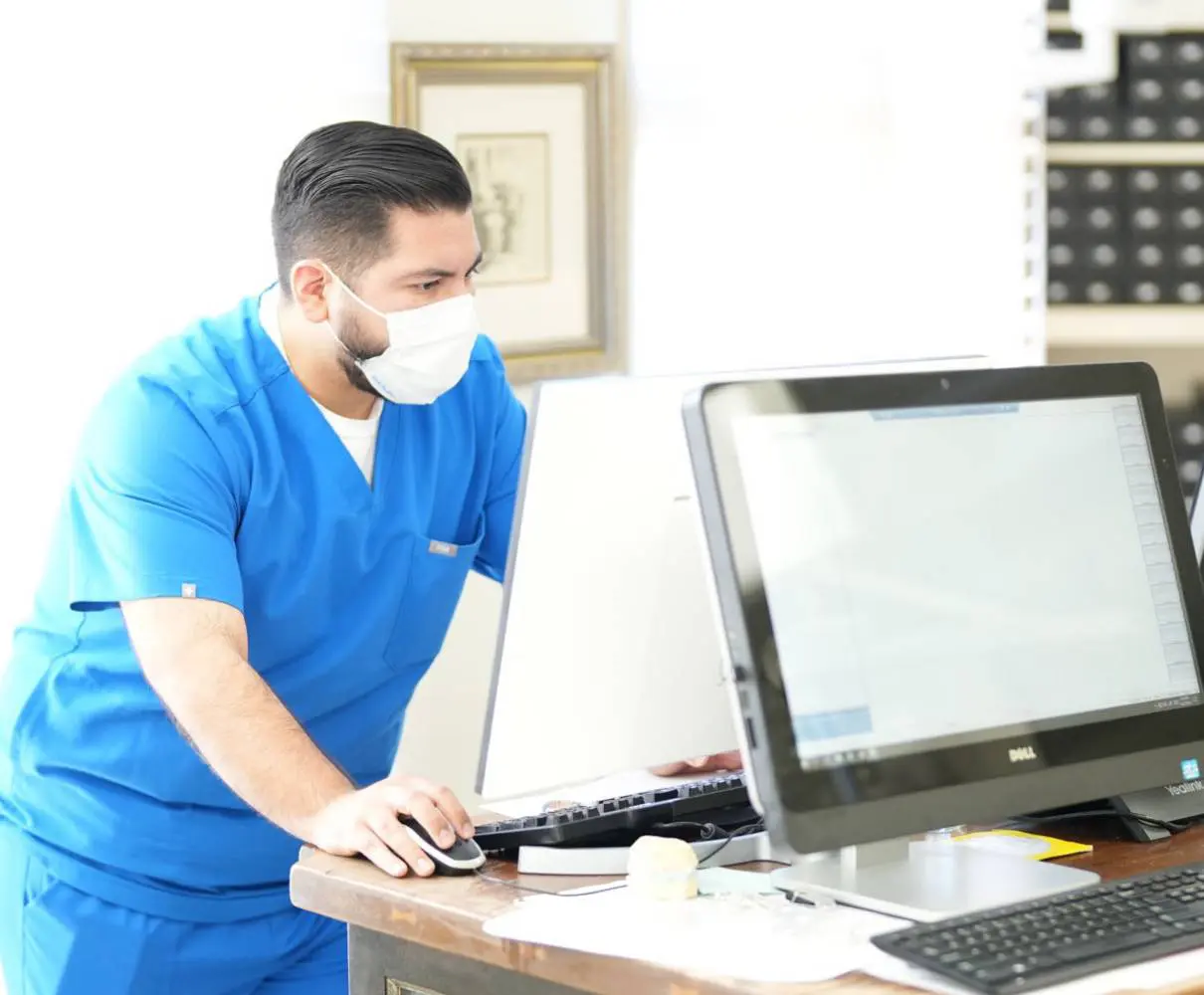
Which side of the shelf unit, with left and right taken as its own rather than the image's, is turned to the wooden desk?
front

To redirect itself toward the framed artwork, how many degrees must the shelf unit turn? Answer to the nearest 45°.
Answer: approximately 90° to its right

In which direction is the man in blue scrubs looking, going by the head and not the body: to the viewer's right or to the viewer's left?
to the viewer's right

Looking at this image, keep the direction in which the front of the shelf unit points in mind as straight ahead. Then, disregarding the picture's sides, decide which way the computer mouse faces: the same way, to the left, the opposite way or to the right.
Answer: to the left

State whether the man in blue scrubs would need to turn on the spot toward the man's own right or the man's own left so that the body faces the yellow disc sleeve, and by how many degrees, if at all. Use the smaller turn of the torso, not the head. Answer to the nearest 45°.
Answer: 0° — they already face it

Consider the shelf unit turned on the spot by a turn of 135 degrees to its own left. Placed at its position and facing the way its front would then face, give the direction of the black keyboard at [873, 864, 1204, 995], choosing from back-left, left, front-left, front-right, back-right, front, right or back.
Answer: back-right

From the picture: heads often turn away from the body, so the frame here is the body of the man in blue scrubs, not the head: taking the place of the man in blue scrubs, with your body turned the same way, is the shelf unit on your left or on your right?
on your left
